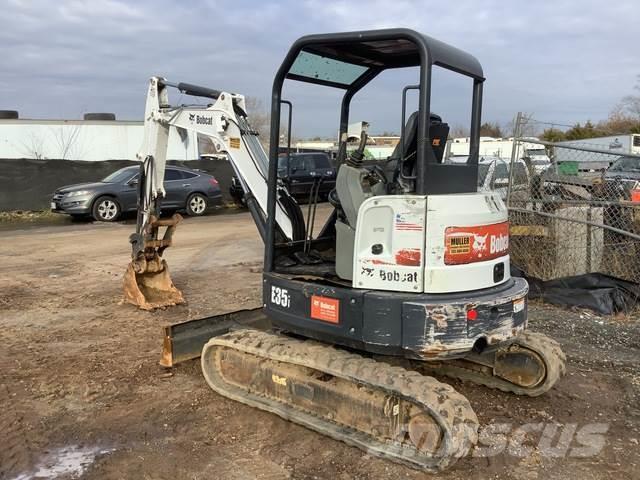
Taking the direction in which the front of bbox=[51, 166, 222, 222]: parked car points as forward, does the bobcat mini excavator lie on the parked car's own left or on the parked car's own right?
on the parked car's own left

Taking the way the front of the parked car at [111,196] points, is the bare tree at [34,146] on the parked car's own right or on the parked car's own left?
on the parked car's own right

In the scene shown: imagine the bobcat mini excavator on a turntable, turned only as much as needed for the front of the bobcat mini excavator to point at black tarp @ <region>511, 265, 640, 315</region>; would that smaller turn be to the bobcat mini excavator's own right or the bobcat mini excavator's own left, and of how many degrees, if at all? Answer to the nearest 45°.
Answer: approximately 90° to the bobcat mini excavator's own right

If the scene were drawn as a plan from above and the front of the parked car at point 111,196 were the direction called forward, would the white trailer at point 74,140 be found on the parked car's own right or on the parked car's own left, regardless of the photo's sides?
on the parked car's own right

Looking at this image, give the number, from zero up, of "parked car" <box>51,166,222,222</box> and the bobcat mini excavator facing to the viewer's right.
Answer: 0

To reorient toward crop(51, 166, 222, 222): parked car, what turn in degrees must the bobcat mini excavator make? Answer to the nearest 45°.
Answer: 0° — it already faces it

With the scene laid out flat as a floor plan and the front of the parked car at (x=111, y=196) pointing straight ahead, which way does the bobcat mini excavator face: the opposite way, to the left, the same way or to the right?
to the right

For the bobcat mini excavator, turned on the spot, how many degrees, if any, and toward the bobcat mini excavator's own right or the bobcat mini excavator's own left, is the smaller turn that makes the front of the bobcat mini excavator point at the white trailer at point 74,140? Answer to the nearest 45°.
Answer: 0° — it already faces it

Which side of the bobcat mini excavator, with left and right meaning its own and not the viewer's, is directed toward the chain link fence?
right

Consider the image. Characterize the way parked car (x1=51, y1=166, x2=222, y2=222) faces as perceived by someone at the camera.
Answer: facing the viewer and to the left of the viewer

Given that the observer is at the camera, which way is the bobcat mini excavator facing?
facing away from the viewer and to the left of the viewer

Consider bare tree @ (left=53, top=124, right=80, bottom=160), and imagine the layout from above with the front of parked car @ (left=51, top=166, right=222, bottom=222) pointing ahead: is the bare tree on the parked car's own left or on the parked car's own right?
on the parked car's own right
